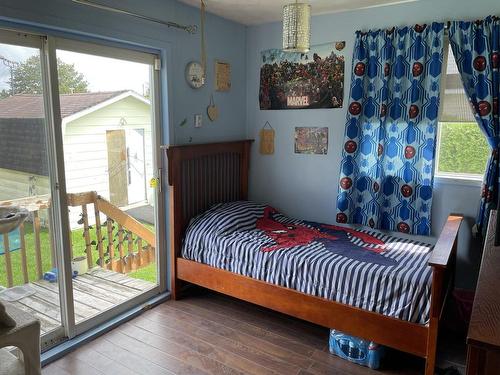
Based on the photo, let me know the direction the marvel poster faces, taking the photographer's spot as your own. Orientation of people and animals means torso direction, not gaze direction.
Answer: facing the viewer

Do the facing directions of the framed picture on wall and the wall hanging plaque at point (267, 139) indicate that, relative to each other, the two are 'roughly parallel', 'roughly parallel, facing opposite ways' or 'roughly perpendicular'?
roughly parallel

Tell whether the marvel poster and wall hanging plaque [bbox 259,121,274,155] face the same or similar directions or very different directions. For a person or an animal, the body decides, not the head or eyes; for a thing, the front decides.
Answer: same or similar directions

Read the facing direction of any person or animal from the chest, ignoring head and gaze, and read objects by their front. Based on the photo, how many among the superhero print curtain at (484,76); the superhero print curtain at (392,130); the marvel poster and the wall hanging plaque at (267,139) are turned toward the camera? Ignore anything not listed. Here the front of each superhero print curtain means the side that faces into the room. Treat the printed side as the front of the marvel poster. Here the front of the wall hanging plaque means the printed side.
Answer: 4

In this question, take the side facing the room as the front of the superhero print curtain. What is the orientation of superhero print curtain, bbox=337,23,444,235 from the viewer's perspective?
toward the camera

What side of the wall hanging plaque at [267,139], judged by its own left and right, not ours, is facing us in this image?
front

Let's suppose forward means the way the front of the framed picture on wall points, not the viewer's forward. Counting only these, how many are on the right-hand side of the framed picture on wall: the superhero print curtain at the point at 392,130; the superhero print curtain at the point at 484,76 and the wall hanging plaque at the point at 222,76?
1

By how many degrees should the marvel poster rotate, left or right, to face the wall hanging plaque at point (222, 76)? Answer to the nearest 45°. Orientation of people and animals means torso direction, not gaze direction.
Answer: approximately 90° to its right

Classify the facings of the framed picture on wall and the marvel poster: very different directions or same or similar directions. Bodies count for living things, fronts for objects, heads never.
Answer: same or similar directions

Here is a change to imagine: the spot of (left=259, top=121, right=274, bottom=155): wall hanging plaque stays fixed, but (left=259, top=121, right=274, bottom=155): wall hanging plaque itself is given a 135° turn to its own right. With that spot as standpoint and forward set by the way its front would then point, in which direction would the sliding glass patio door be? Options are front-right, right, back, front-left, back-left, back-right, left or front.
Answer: left

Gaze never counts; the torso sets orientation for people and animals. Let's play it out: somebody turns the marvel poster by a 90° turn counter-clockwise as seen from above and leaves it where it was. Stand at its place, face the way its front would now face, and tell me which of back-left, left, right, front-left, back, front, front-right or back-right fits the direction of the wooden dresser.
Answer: right

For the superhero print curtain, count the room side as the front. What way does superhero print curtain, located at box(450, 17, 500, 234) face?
toward the camera

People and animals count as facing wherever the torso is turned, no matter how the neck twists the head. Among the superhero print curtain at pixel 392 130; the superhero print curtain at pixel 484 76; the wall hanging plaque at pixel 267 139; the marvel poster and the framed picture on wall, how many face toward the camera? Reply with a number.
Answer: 5

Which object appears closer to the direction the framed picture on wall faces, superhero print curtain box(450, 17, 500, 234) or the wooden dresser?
the wooden dresser
